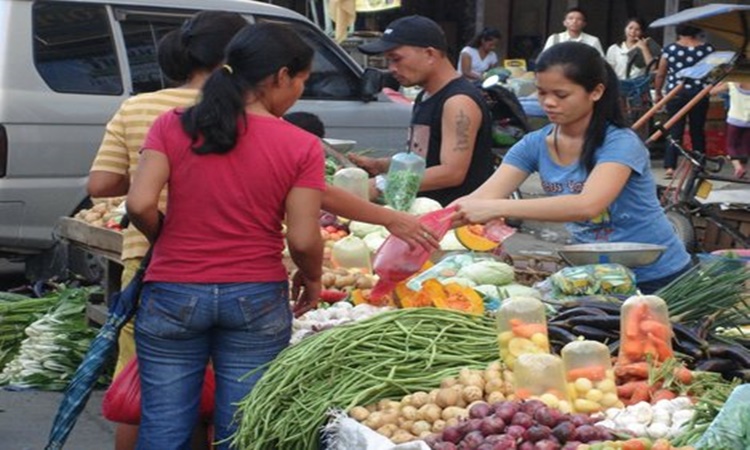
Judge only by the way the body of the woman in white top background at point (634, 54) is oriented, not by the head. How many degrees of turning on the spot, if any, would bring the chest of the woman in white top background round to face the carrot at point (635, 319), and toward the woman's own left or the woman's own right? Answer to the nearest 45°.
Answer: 0° — they already face it

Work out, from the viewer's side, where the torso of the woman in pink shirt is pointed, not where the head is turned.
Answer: away from the camera

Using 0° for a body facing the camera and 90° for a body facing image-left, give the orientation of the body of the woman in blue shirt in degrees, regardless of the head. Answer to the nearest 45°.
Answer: approximately 45°

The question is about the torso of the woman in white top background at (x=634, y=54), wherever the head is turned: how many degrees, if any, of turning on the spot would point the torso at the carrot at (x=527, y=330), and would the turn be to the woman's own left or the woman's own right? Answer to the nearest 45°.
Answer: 0° — they already face it

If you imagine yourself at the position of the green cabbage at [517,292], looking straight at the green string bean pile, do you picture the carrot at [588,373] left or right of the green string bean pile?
left

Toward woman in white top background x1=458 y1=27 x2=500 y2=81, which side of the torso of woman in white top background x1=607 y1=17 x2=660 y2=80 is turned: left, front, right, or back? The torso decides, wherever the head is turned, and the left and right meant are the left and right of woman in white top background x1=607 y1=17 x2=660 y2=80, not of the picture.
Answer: right

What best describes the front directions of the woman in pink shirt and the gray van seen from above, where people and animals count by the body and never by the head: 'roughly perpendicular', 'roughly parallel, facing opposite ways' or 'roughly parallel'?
roughly perpendicular

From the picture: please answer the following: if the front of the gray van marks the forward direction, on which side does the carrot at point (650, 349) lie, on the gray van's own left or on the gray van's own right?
on the gray van's own right

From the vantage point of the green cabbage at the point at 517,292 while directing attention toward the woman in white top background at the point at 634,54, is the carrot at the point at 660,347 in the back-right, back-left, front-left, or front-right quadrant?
back-right

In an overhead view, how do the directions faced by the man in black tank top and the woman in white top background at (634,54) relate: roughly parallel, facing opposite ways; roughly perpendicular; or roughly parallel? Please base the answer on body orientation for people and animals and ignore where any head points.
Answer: roughly perpendicular

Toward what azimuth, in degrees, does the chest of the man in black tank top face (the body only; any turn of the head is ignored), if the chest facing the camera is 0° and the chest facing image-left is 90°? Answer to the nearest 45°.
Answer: approximately 90°
